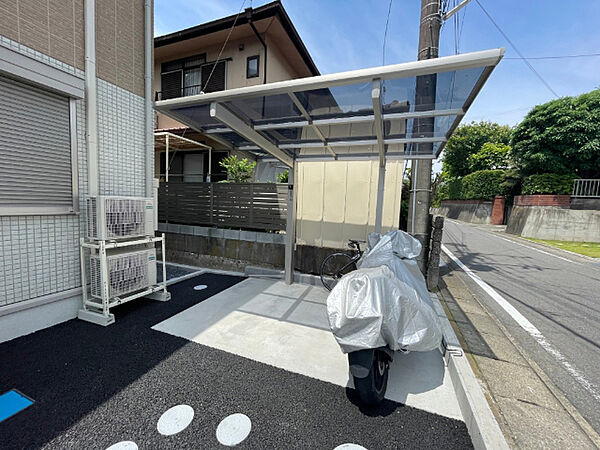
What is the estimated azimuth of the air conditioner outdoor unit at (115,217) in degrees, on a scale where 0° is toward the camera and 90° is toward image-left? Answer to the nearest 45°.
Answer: approximately 315°

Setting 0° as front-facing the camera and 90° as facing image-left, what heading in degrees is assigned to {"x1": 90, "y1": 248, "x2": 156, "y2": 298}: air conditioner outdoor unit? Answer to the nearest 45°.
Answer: approximately 315°

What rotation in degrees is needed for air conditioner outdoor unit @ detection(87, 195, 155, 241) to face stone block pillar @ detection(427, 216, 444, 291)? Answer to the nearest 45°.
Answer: approximately 45° to its left

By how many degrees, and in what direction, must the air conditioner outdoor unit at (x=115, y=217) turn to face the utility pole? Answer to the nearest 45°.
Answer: approximately 45° to its left

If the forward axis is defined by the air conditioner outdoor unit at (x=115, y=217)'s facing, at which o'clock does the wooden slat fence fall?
The wooden slat fence is roughly at 9 o'clock from the air conditioner outdoor unit.
